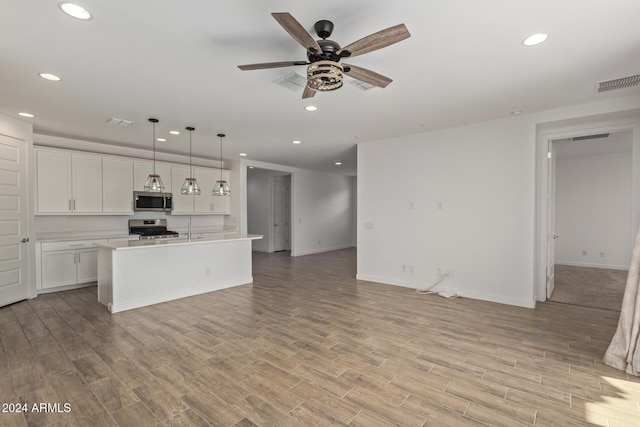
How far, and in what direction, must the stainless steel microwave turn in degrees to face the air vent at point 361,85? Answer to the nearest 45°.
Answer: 0° — it already faces it

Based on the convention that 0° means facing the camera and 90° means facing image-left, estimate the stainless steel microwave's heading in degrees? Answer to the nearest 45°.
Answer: approximately 0°

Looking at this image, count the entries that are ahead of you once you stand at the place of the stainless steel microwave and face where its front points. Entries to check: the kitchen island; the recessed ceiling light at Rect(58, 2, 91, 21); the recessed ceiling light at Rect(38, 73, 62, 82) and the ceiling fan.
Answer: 4

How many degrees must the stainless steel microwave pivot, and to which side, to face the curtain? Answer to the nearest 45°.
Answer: approximately 45° to its left

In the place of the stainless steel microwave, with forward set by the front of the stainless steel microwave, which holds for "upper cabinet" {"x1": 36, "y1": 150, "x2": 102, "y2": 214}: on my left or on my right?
on my right

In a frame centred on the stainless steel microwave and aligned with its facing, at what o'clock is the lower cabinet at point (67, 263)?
The lower cabinet is roughly at 2 o'clock from the stainless steel microwave.

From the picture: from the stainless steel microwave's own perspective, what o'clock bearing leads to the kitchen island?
The kitchen island is roughly at 12 o'clock from the stainless steel microwave.

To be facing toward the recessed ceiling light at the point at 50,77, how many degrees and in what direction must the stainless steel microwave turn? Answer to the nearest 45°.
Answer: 0° — it already faces it

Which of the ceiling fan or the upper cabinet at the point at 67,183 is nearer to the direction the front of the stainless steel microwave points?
the ceiling fan

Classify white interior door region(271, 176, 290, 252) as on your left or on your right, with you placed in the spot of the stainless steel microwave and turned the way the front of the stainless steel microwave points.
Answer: on your left

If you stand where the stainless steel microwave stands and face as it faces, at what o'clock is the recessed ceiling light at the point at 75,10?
The recessed ceiling light is roughly at 12 o'clock from the stainless steel microwave.

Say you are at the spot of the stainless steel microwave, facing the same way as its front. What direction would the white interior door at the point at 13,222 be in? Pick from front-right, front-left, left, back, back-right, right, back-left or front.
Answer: front-right

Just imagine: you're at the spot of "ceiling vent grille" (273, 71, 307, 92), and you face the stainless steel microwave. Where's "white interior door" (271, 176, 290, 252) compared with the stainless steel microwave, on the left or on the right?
right
